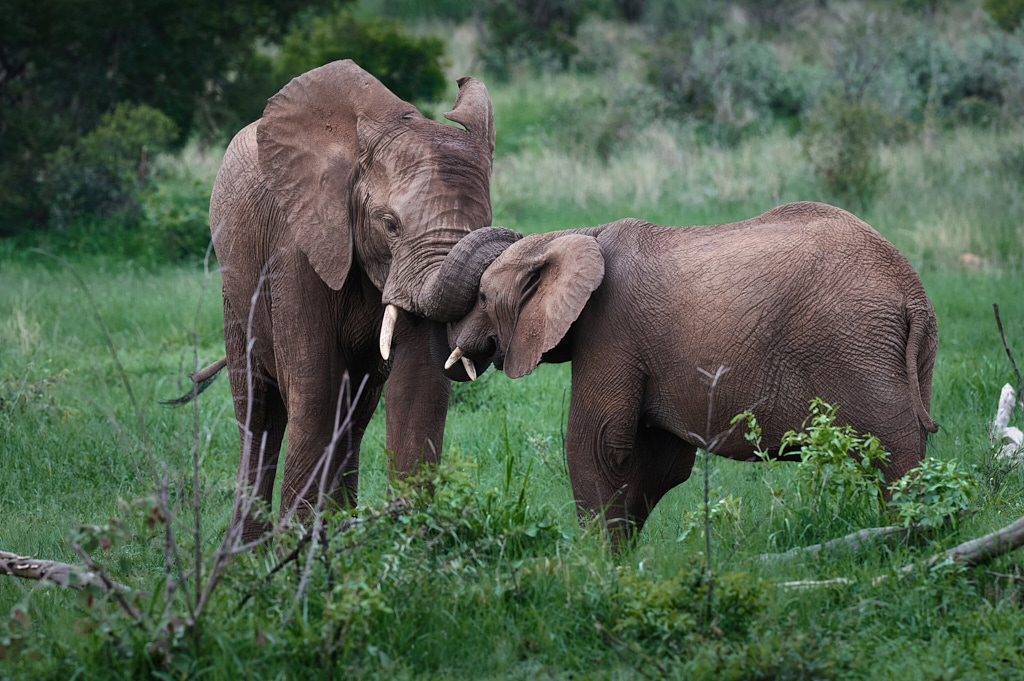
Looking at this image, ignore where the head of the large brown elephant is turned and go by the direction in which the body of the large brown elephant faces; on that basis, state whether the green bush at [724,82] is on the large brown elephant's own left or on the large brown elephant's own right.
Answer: on the large brown elephant's own left

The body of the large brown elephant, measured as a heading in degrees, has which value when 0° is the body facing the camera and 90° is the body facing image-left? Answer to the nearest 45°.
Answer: approximately 315°

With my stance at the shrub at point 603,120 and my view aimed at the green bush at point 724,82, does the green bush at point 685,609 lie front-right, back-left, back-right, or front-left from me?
back-right

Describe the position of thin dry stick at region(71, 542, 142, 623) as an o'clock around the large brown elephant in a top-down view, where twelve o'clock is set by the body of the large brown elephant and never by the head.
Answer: The thin dry stick is roughly at 2 o'clock from the large brown elephant.

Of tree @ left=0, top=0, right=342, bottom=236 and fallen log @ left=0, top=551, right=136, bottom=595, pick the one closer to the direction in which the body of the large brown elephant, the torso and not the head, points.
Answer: the fallen log

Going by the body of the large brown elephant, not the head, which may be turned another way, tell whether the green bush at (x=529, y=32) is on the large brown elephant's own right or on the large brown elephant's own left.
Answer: on the large brown elephant's own left

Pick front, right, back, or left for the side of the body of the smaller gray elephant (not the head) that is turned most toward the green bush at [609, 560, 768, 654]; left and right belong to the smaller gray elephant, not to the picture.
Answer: left

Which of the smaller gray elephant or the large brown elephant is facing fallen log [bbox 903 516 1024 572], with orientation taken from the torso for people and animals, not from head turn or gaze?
the large brown elephant

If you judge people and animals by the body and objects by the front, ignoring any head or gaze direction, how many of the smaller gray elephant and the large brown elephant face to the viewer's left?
1

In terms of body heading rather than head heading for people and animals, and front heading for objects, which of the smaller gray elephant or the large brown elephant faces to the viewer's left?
the smaller gray elephant

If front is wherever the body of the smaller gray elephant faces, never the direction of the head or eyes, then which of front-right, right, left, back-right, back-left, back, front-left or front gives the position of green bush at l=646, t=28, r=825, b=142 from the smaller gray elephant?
right

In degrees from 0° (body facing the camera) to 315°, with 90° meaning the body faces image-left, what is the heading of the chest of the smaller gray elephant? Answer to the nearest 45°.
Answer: approximately 90°
